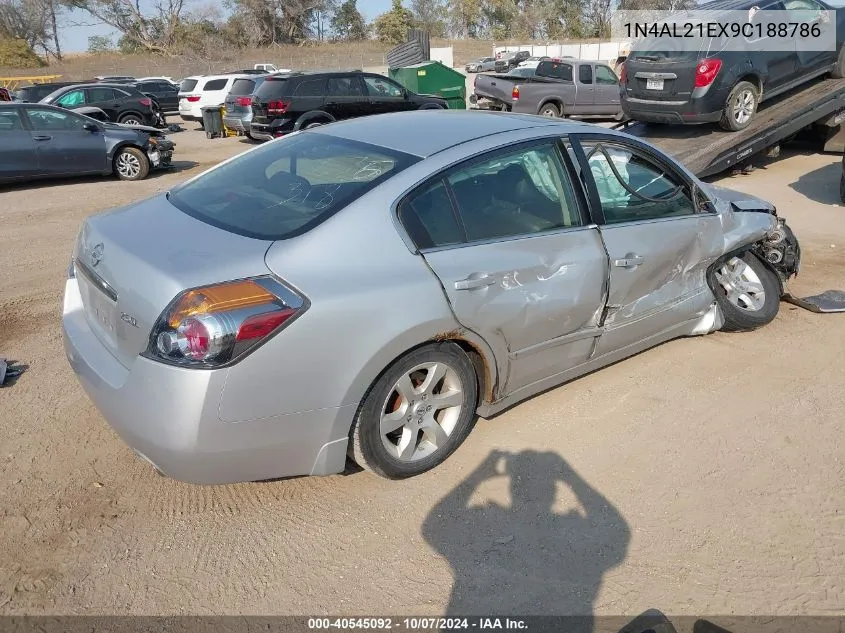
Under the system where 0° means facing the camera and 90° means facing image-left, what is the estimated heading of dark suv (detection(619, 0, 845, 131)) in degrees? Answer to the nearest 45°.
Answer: approximately 225°

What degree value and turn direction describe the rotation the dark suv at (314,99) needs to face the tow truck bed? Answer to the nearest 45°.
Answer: approximately 90° to its right

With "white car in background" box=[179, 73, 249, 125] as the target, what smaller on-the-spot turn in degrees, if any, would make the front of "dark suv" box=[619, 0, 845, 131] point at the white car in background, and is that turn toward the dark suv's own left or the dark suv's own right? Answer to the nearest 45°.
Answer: approximately 90° to the dark suv's own left

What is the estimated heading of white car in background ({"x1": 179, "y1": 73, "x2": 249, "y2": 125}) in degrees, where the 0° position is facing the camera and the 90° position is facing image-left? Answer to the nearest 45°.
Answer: approximately 225°

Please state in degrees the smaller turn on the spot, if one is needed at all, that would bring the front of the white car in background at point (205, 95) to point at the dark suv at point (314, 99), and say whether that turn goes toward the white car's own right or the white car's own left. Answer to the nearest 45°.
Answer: approximately 135° to the white car's own right

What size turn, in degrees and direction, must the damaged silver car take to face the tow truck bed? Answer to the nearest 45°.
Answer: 0° — it already faces it

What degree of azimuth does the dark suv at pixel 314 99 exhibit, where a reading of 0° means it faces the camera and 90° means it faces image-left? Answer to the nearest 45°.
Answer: approximately 225°

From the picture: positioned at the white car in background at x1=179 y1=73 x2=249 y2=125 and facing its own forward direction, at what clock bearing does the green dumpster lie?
The green dumpster is roughly at 2 o'clock from the white car in background.
